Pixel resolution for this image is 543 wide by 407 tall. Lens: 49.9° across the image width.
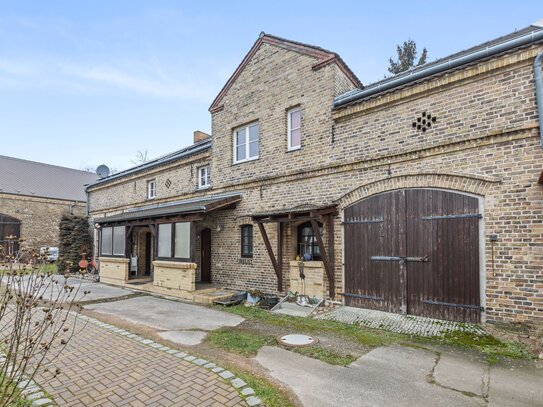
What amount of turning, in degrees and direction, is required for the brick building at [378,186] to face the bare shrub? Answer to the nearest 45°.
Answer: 0° — it already faces it

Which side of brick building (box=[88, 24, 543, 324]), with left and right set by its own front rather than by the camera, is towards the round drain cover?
front

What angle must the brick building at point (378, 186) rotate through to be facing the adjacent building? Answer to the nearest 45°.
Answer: approximately 90° to its right

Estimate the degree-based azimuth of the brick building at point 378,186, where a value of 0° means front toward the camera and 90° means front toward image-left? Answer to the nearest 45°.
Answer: approximately 45°

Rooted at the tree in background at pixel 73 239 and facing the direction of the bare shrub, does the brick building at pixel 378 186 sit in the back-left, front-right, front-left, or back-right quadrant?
front-left

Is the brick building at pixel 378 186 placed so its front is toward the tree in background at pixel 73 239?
no

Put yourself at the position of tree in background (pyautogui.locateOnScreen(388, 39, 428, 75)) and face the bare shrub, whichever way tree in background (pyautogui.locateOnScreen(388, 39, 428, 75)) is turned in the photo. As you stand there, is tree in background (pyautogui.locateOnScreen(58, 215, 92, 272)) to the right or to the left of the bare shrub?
right

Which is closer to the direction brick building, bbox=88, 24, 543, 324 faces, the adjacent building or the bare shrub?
the bare shrub

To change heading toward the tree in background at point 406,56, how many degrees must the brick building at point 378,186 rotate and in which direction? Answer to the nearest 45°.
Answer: approximately 135° to its right
